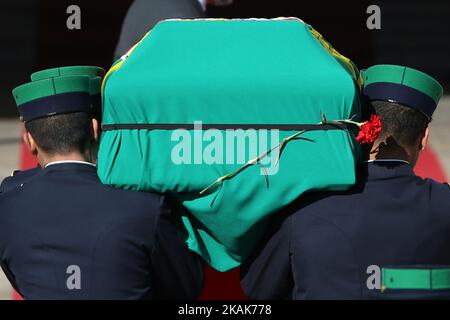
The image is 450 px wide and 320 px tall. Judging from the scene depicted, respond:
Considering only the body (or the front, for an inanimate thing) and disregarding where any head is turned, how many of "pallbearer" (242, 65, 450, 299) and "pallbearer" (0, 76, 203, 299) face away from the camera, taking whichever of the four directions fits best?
2

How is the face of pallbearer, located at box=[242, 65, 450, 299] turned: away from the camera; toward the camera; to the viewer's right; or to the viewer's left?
away from the camera

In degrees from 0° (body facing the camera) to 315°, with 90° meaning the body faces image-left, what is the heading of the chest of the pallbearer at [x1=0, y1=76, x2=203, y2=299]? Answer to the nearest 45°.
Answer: approximately 180°

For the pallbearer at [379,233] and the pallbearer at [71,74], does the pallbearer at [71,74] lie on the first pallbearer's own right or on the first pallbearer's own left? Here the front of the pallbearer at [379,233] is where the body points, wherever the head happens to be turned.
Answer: on the first pallbearer's own left

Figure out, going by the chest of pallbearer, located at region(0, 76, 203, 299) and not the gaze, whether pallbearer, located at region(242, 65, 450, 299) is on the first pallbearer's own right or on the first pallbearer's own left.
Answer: on the first pallbearer's own right

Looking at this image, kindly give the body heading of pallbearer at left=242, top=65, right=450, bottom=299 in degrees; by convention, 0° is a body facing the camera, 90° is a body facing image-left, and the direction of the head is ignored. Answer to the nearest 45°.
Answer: approximately 180°

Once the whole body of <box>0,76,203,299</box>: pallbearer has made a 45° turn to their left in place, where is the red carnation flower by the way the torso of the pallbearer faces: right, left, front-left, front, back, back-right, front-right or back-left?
back-right

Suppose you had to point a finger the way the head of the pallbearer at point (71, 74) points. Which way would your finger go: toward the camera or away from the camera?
away from the camera
